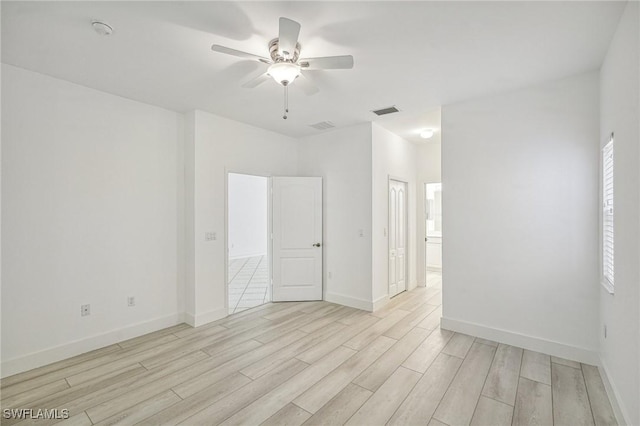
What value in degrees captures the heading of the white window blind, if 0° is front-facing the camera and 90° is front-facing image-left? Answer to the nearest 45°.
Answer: approximately 90°

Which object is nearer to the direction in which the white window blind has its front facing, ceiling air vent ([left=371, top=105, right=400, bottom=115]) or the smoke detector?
the ceiling air vent

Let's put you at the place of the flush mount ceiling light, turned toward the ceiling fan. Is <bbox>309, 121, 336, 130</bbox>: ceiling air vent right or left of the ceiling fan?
right

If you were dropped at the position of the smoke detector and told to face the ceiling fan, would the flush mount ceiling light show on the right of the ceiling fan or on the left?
left

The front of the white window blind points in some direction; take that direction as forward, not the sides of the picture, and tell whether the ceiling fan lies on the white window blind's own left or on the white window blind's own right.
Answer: on the white window blind's own left

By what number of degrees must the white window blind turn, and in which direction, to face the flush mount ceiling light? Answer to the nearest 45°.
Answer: approximately 45° to its right

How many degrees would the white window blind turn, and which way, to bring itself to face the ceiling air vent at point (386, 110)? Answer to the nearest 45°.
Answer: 0° — it already faces it

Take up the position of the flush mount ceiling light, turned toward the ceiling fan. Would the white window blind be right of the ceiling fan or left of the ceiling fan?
left

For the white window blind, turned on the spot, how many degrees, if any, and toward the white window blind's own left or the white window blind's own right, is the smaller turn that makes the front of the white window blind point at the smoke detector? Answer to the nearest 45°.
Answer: approximately 45° to the white window blind's own left
